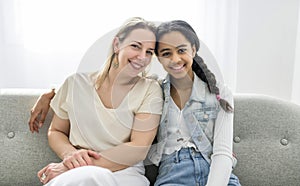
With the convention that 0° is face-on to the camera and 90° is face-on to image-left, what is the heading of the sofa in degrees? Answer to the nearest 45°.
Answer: approximately 0°
